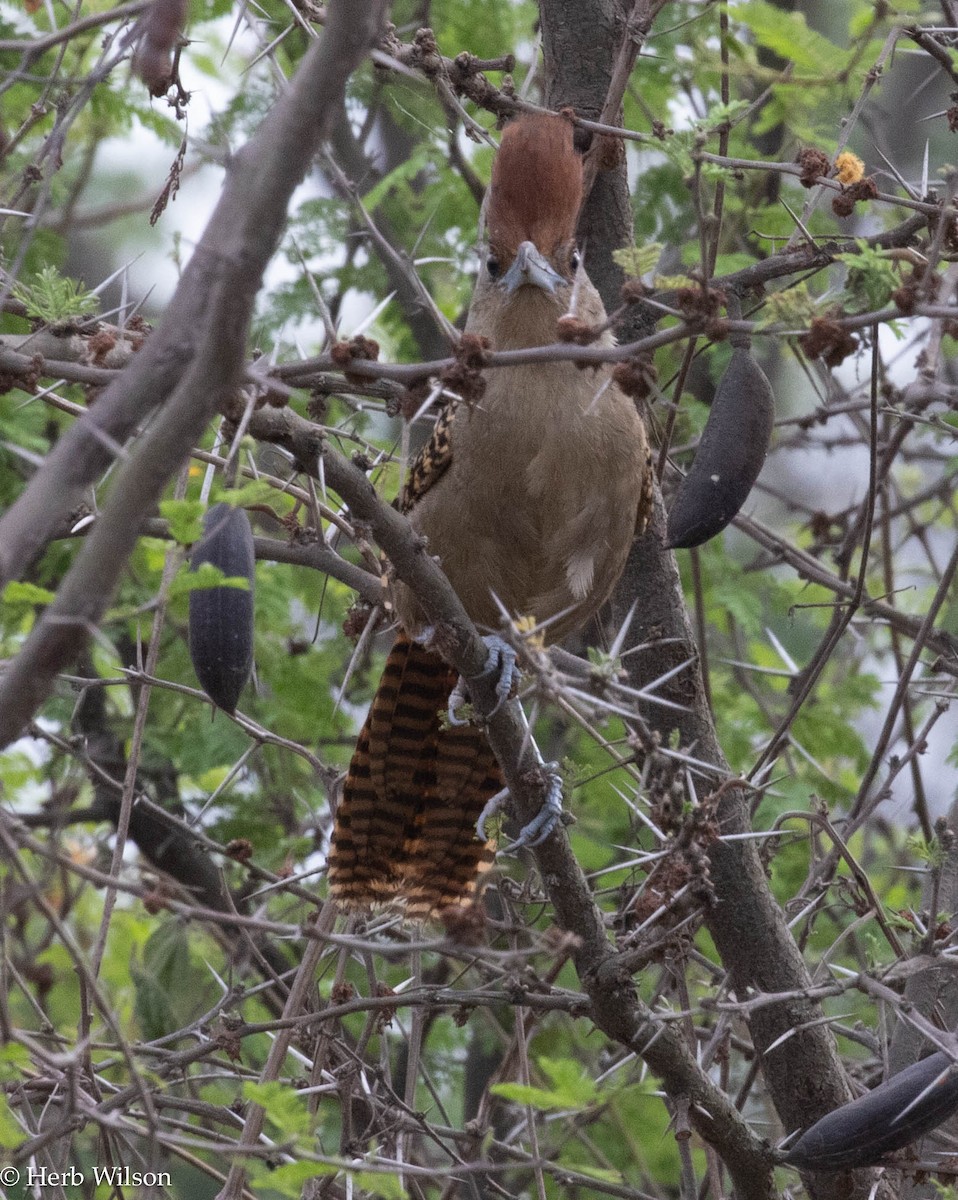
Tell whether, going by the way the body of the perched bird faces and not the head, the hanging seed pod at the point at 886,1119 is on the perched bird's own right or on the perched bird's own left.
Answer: on the perched bird's own left

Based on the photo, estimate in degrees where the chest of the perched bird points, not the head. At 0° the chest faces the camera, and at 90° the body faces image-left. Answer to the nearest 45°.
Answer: approximately 0°

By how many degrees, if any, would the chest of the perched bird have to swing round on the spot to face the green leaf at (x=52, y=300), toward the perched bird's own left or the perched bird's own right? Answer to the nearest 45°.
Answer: approximately 45° to the perched bird's own right

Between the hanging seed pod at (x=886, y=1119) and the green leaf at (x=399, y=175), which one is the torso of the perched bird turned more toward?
the hanging seed pod

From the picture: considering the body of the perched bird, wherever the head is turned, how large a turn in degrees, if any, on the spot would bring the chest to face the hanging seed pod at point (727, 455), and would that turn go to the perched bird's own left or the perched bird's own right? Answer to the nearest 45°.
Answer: approximately 45° to the perched bird's own left

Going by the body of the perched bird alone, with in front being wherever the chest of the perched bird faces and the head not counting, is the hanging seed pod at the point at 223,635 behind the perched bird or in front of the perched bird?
in front

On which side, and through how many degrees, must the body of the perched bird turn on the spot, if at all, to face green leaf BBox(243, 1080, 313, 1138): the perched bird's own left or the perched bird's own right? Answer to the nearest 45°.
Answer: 0° — it already faces it
